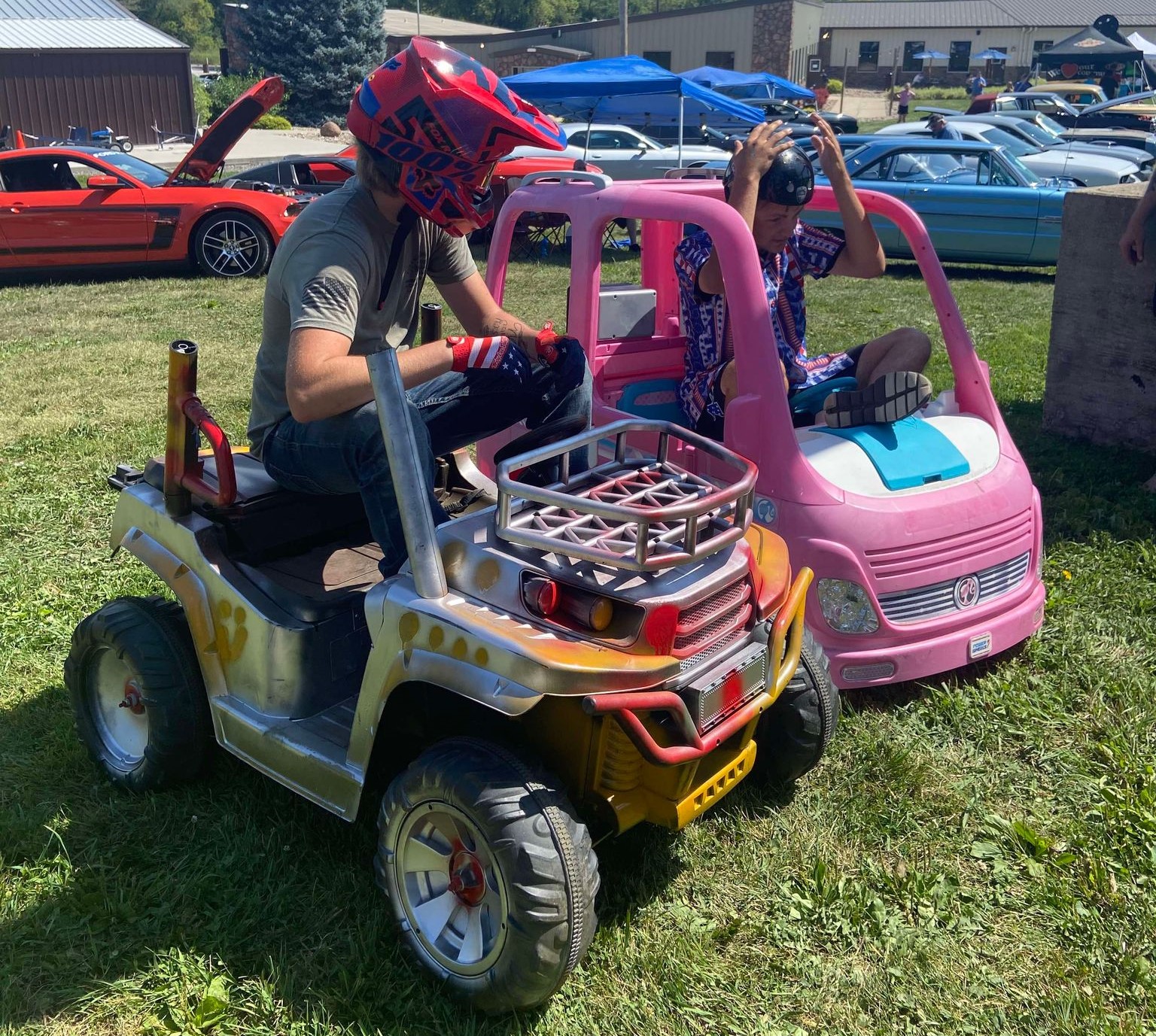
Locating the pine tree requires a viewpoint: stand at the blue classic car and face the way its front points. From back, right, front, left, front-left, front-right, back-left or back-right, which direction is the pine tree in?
back-left

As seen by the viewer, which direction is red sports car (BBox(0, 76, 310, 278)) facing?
to the viewer's right

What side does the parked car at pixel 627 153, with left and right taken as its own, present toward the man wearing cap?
front

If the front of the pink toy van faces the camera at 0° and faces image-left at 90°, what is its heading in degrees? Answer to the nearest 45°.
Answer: approximately 315°

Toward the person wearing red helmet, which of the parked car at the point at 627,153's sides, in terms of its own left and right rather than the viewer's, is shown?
right

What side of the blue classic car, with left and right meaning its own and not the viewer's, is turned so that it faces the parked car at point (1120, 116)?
left

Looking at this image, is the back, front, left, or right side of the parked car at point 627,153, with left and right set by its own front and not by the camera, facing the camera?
right

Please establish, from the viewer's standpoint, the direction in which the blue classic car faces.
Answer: facing to the right of the viewer

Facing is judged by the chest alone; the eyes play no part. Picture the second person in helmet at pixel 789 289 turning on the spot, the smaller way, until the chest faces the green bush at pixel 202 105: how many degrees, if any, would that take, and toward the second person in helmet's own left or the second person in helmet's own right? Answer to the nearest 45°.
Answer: approximately 180°
